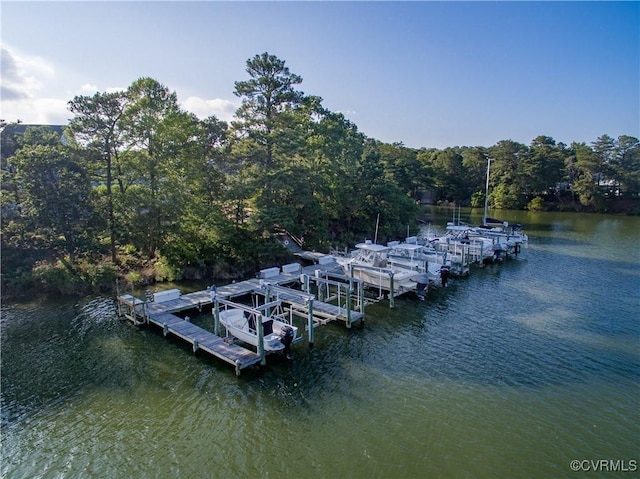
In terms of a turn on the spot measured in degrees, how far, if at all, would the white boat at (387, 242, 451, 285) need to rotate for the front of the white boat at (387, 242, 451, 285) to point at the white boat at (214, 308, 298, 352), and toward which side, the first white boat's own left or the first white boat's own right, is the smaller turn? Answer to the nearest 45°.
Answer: approximately 90° to the first white boat's own left

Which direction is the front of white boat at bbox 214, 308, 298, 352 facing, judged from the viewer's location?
facing away from the viewer and to the left of the viewer

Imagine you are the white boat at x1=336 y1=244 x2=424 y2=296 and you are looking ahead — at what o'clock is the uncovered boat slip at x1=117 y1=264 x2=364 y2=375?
The uncovered boat slip is roughly at 9 o'clock from the white boat.

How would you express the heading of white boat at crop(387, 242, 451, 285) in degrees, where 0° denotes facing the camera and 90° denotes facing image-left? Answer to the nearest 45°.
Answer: approximately 135°

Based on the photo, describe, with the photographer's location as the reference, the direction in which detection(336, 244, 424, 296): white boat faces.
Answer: facing away from the viewer and to the left of the viewer

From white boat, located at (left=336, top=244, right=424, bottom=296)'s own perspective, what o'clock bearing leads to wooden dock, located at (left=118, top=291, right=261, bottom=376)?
The wooden dock is roughly at 9 o'clock from the white boat.

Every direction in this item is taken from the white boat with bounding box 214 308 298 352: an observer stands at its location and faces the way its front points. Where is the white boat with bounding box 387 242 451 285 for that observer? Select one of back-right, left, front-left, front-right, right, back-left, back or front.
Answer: right

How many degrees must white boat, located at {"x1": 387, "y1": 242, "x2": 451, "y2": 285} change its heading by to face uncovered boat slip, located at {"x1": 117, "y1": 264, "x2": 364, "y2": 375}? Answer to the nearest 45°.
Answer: approximately 90° to its left

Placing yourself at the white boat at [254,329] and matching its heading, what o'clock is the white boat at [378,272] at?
the white boat at [378,272] is roughly at 3 o'clock from the white boat at [254,329].
